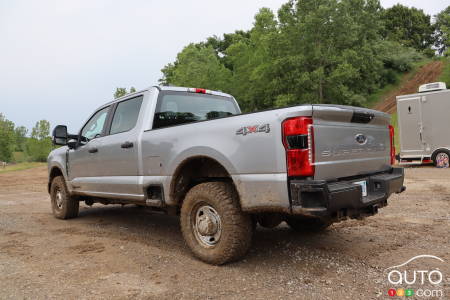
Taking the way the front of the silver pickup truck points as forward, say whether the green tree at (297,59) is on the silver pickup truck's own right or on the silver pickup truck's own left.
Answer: on the silver pickup truck's own right

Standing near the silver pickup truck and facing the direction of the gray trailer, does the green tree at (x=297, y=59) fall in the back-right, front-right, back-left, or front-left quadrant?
front-left

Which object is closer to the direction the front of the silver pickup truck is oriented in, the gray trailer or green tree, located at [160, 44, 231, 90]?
the green tree

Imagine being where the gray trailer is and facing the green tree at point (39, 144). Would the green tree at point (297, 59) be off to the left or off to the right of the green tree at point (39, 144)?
right

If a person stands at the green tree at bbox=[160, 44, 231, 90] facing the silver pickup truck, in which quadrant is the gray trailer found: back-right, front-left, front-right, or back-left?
front-left

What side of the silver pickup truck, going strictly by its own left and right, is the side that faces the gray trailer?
right

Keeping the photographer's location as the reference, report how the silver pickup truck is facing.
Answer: facing away from the viewer and to the left of the viewer

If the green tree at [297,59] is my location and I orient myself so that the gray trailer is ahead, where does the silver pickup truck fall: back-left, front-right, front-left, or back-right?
front-right

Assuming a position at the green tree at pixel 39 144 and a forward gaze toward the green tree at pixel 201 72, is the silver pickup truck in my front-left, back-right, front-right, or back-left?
front-right

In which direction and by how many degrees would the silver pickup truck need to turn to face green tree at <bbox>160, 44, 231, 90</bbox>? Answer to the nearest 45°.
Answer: approximately 45° to its right

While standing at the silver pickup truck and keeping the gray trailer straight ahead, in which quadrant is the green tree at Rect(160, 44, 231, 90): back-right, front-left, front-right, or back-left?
front-left

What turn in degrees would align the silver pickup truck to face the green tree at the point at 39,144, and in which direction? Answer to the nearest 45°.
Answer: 0° — it already faces it
